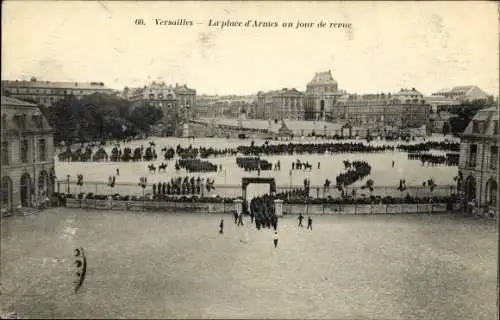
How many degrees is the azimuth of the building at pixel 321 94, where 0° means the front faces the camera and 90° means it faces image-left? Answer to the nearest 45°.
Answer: approximately 0°

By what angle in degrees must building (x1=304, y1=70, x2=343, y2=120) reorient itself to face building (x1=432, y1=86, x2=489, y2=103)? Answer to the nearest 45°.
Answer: approximately 90° to its left
